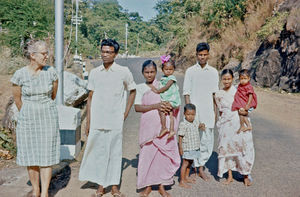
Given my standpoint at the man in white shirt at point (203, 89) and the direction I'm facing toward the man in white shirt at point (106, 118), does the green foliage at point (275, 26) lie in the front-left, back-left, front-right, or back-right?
back-right

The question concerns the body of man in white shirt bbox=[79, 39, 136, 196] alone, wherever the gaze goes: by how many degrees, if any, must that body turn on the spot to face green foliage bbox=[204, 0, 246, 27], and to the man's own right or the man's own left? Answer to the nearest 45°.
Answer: approximately 135° to the man's own left

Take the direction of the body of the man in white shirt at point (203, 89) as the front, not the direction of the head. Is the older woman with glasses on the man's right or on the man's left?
on the man's right

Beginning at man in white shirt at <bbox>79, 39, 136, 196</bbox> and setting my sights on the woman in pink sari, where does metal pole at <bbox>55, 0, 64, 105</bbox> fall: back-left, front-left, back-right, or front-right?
back-left

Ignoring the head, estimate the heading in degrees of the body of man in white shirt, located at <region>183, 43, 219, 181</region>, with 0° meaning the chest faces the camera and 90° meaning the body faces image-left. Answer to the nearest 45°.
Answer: approximately 0°

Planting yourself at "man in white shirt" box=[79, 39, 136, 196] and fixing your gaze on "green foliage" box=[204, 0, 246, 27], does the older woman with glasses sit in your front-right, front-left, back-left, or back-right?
back-left

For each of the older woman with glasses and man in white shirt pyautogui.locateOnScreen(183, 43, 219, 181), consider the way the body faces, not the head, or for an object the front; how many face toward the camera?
2

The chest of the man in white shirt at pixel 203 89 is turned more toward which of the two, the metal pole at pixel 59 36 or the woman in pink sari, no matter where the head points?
the woman in pink sari

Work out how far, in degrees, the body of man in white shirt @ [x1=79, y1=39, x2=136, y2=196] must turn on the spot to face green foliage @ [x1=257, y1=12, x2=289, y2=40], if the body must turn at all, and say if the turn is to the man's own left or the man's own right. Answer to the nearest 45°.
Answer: approximately 135° to the man's own left

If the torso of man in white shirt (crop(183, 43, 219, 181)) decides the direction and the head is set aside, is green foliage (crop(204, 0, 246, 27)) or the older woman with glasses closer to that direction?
the older woman with glasses

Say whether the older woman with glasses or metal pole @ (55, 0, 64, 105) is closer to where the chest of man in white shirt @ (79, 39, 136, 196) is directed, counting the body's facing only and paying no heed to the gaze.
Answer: the older woman with glasses
